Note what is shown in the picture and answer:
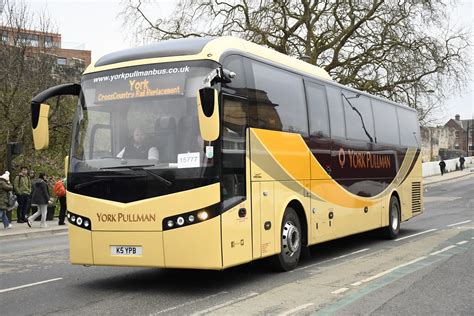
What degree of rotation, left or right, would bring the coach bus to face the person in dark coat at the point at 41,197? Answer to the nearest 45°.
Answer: approximately 90° to its right

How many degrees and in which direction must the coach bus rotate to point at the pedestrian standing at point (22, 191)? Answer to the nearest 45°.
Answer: approximately 90° to its right

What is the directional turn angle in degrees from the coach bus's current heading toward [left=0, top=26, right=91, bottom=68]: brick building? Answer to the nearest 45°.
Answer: approximately 90° to its right

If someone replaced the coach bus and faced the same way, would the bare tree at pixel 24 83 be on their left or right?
on their right

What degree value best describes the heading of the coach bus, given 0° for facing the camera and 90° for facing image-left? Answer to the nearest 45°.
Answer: approximately 45°
